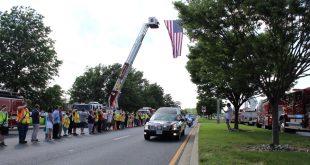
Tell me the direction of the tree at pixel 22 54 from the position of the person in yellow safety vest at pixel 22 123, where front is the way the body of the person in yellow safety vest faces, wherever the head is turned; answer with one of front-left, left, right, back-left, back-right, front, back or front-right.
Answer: left

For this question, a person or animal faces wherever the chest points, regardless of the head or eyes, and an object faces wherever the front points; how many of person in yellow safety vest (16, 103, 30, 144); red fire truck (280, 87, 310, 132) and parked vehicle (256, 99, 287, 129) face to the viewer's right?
1

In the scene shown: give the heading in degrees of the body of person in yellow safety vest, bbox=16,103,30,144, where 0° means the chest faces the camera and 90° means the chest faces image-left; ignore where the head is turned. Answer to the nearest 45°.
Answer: approximately 270°

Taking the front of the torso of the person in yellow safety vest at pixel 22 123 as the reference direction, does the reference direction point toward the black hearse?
yes

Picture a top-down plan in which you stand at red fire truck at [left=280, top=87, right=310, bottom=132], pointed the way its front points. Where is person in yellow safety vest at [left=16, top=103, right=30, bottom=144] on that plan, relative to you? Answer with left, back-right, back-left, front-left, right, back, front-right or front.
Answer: front

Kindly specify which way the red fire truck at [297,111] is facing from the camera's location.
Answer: facing the viewer and to the left of the viewer

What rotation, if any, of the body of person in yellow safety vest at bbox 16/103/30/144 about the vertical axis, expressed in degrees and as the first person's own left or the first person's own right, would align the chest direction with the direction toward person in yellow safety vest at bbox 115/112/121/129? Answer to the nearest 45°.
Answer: approximately 45° to the first person's own left

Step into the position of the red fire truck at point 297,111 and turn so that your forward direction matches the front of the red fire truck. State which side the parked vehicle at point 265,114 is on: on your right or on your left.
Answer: on your right

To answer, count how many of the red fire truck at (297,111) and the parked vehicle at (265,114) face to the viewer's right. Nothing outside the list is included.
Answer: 0

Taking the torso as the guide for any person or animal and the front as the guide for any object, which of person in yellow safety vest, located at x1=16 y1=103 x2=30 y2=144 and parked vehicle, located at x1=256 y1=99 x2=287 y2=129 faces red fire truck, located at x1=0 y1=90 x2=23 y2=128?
the parked vehicle

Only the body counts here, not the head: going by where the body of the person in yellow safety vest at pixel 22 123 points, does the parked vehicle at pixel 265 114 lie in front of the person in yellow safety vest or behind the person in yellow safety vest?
in front
